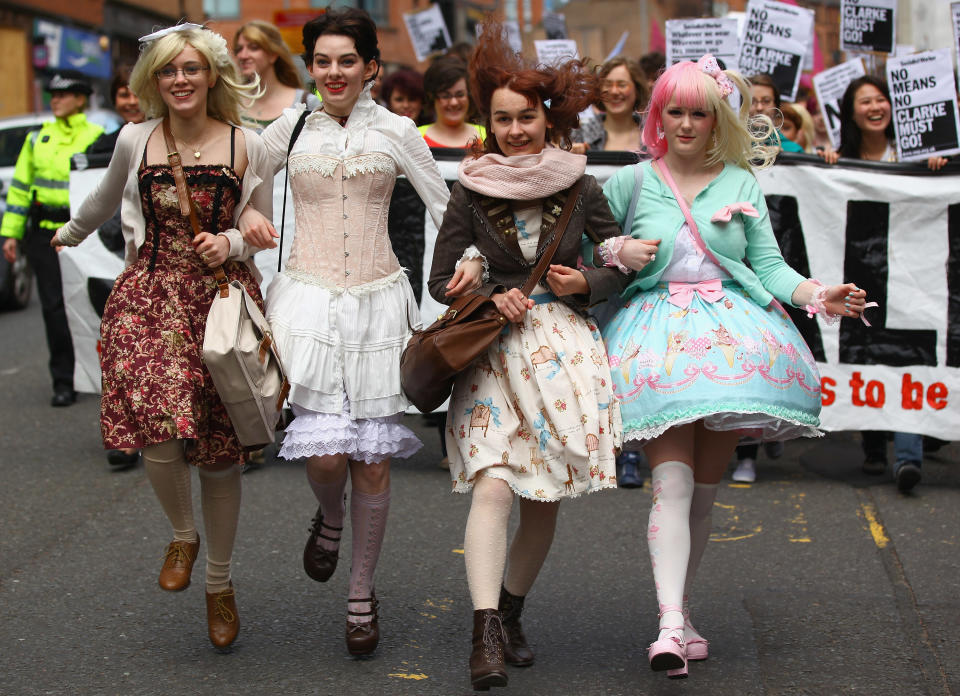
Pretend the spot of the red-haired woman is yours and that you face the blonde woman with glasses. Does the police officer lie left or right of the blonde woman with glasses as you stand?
right

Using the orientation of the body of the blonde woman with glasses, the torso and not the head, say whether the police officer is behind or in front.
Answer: behind

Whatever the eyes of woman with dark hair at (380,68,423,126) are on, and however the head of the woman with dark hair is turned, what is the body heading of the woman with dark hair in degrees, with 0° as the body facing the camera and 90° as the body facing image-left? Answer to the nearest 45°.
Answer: approximately 0°

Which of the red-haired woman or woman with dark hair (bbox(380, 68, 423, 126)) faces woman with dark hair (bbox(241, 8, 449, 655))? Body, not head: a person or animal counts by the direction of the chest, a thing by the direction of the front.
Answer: woman with dark hair (bbox(380, 68, 423, 126))

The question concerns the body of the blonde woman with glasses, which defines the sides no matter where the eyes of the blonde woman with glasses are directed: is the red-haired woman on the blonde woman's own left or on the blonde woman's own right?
on the blonde woman's own left

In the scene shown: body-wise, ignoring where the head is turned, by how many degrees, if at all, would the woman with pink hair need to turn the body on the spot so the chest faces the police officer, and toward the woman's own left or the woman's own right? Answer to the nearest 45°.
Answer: approximately 135° to the woman's own right

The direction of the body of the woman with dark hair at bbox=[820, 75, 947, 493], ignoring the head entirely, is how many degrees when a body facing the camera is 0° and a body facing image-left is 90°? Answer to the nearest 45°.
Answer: approximately 0°

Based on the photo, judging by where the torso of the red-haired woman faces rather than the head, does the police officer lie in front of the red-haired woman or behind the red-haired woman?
behind
